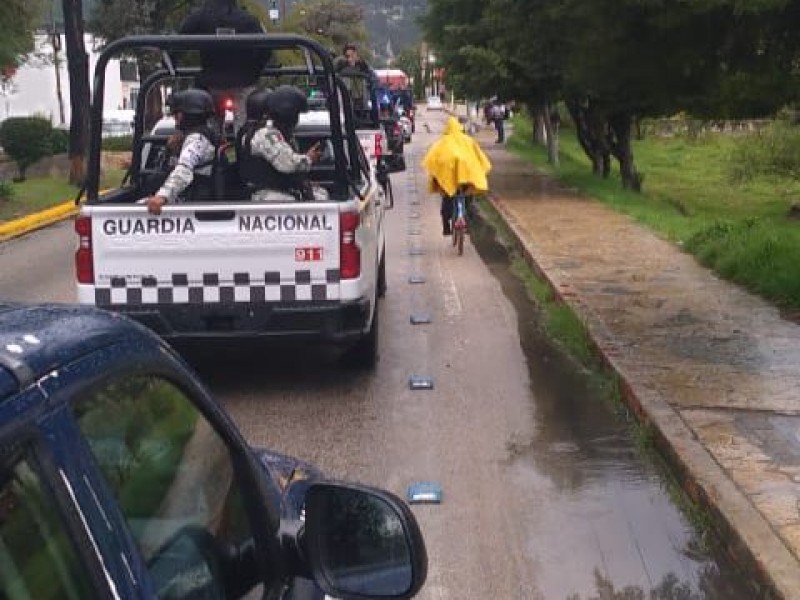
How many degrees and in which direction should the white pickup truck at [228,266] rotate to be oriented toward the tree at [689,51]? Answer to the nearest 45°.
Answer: approximately 90° to its right

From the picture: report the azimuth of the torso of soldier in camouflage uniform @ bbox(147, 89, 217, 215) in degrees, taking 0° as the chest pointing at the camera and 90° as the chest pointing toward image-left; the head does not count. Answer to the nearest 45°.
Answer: approximately 90°

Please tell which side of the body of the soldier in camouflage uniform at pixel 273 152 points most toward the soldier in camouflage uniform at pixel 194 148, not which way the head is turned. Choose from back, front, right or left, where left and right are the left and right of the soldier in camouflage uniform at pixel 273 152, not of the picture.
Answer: back

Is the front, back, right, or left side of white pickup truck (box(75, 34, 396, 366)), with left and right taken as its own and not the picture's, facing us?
back

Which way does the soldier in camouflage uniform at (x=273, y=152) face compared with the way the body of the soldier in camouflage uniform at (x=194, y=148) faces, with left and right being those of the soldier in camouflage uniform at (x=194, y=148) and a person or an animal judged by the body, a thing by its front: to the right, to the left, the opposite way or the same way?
the opposite way

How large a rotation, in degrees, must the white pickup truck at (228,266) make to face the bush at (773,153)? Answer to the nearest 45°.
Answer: approximately 45° to its right

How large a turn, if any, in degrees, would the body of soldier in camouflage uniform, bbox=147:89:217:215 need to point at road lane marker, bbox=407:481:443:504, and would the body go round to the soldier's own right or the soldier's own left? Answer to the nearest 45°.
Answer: approximately 90° to the soldier's own left

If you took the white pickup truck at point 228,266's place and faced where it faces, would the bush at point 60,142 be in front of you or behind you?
in front

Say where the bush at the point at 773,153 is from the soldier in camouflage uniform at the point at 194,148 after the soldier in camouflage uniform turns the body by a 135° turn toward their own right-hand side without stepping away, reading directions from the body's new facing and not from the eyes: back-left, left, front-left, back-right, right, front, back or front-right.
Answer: front

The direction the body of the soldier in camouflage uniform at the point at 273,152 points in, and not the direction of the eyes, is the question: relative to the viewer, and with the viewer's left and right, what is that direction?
facing to the right of the viewer

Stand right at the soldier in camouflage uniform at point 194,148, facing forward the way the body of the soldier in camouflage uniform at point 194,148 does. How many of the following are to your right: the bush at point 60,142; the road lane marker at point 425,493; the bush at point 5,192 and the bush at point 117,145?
3

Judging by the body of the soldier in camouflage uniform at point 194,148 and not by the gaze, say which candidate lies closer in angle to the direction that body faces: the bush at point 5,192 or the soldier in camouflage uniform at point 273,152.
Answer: the bush
